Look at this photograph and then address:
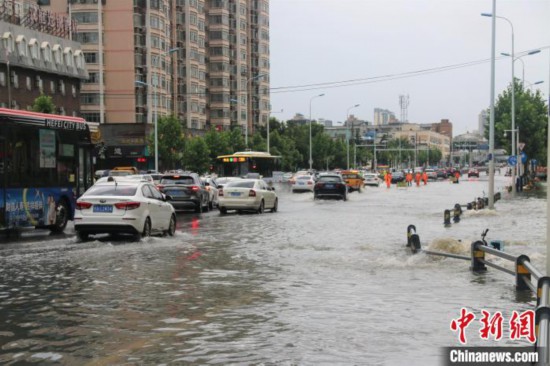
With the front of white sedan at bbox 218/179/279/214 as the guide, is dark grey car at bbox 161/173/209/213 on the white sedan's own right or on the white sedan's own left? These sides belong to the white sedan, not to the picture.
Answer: on the white sedan's own left

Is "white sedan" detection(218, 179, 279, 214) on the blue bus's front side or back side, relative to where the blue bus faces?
on the front side

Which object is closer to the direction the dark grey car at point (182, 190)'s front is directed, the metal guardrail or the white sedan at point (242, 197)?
the white sedan

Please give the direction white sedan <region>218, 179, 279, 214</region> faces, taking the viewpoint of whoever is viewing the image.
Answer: facing away from the viewer and to the right of the viewer
